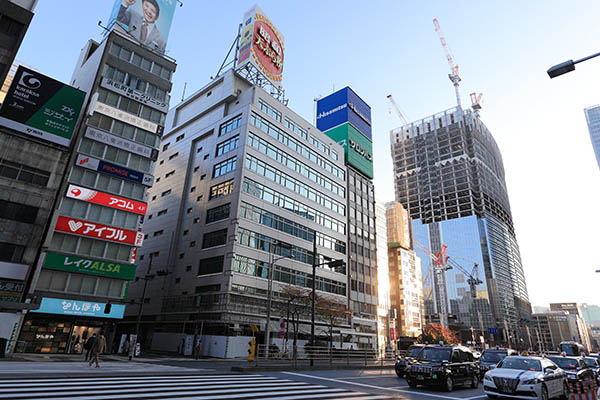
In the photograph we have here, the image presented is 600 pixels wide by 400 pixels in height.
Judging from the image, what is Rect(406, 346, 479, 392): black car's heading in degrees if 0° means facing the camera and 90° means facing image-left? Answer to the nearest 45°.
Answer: approximately 45°

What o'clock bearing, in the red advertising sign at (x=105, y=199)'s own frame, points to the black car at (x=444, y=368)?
The black car is roughly at 11 o'clock from the red advertising sign.

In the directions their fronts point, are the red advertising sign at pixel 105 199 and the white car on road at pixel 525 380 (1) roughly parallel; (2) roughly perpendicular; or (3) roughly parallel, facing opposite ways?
roughly perpendicular

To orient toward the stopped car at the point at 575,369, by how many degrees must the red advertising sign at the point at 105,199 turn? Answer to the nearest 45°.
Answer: approximately 45° to its left

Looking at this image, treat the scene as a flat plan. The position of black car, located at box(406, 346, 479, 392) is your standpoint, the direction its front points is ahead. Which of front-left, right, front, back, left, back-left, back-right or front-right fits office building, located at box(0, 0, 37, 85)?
front-right

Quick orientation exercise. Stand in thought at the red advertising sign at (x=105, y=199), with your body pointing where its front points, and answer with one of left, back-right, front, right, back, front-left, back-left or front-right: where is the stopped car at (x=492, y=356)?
front-left

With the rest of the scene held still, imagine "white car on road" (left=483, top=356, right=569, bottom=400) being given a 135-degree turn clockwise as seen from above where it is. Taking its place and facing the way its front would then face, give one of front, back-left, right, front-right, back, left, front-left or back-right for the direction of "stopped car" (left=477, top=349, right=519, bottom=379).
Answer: front

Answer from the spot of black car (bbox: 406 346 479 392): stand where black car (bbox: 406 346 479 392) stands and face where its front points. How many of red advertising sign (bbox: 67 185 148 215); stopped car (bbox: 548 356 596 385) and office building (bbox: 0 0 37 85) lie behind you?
1

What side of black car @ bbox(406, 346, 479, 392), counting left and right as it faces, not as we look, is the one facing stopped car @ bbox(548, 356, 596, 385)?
back
